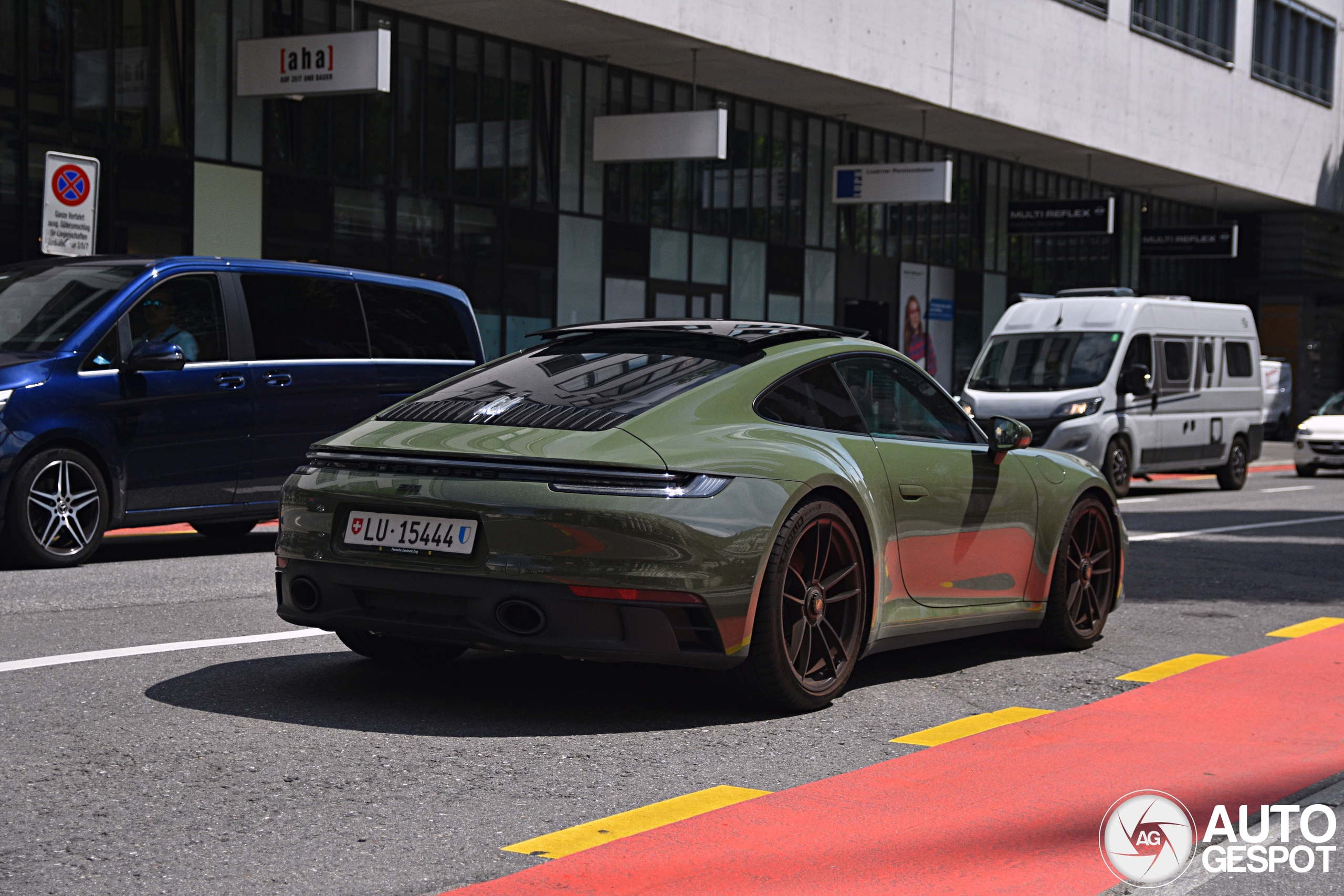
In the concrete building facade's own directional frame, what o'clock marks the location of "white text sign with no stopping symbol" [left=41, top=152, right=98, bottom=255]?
The white text sign with no stopping symbol is roughly at 2 o'clock from the concrete building facade.

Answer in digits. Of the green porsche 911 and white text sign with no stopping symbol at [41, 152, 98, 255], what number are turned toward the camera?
1

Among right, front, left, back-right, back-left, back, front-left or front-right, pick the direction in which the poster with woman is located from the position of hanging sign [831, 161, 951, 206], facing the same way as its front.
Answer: back-right

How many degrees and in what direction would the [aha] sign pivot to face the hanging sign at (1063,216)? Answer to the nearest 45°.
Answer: approximately 180°

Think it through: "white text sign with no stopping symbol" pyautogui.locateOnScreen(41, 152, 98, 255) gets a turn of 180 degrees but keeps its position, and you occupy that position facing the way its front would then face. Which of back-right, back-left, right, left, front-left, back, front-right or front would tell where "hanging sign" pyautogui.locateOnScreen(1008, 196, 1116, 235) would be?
front-right

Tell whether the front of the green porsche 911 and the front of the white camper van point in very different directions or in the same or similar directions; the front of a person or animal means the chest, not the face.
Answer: very different directions

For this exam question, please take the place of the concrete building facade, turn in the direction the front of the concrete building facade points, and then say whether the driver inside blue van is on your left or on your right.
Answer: on your right

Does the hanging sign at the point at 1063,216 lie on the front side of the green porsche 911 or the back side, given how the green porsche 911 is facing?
on the front side

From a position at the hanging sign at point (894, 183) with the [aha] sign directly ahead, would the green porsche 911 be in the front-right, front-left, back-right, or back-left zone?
front-left

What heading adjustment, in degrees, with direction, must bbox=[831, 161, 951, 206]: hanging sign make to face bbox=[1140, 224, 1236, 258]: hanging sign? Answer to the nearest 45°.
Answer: approximately 180°

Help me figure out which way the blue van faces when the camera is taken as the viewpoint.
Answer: facing the viewer and to the left of the viewer

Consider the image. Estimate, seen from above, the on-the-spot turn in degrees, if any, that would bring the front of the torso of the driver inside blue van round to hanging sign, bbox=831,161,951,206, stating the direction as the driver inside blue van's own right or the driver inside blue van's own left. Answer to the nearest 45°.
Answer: approximately 180°

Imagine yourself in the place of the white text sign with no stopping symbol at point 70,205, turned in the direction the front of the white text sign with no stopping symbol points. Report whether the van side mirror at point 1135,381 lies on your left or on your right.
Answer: on your left

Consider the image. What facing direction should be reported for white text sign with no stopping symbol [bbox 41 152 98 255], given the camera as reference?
facing the viewer
